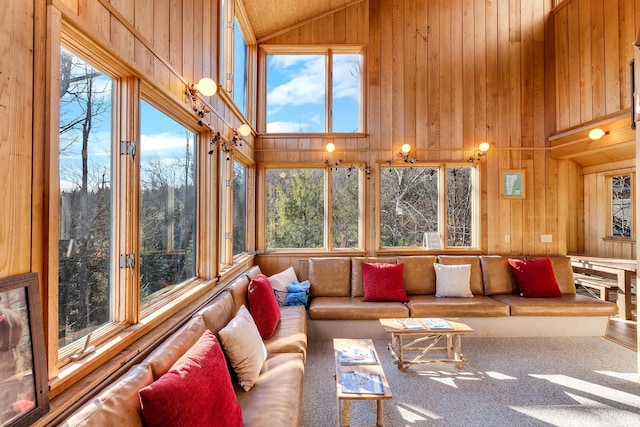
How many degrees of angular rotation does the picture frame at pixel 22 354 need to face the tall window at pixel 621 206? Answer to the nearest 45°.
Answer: approximately 45° to its left

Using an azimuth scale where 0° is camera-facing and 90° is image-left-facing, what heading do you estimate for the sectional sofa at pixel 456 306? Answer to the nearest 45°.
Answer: approximately 0°

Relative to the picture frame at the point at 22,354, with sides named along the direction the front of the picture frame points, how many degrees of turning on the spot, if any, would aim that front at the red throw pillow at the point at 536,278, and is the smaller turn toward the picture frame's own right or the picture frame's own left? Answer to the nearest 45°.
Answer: approximately 45° to the picture frame's own left

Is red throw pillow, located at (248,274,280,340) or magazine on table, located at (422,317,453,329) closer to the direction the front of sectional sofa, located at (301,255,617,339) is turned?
the magazine on table

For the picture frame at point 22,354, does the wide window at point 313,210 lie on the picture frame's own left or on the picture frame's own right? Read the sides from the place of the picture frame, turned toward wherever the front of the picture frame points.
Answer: on the picture frame's own left

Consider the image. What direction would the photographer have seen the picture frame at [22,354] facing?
facing the viewer and to the right of the viewer

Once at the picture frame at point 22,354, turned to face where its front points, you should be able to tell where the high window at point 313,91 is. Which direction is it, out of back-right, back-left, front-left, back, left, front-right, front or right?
left

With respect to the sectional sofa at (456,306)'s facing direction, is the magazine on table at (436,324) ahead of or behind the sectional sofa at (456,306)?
ahead

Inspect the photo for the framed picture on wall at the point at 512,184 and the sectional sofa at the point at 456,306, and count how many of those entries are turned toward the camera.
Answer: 2

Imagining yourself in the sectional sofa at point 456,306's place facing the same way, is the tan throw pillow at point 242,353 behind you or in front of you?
in front

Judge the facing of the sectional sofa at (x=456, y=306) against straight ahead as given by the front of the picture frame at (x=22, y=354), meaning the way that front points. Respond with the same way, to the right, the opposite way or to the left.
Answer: to the right

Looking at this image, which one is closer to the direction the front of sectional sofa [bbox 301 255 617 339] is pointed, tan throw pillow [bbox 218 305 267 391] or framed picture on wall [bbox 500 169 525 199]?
the tan throw pillow
